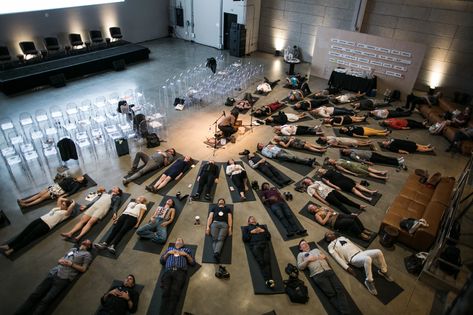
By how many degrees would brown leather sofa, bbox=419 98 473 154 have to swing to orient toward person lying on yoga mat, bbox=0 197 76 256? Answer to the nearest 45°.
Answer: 0° — it already faces them

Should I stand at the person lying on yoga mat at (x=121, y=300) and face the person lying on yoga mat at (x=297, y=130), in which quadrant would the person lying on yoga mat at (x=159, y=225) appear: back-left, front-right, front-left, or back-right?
front-left

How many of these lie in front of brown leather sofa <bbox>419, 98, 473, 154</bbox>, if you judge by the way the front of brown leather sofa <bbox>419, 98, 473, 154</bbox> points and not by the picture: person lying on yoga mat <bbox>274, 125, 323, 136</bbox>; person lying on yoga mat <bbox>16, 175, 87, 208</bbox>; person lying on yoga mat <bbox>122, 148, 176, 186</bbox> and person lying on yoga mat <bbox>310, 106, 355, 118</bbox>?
4

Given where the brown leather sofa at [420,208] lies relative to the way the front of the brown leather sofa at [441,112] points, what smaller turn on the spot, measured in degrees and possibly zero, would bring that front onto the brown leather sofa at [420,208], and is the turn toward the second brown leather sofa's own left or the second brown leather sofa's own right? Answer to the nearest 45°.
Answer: approximately 45° to the second brown leather sofa's own left

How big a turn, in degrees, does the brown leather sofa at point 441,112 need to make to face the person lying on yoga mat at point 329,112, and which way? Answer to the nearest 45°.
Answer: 0° — it already faces them

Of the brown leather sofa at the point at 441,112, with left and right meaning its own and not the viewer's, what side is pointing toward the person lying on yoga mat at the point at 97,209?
front

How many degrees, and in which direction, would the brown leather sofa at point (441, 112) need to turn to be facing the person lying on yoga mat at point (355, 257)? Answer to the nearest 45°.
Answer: approximately 45° to its left

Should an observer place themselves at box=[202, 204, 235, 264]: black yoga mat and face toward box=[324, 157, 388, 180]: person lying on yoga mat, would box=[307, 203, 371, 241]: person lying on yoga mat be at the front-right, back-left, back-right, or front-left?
front-right

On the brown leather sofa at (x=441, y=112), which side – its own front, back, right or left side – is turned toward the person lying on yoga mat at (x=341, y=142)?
front

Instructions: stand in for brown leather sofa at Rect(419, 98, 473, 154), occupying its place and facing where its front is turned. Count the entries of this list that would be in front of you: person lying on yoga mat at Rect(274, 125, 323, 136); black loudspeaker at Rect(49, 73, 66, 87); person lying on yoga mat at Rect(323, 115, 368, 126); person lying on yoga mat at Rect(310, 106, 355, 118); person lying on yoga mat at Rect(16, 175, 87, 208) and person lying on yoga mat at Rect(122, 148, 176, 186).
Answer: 6

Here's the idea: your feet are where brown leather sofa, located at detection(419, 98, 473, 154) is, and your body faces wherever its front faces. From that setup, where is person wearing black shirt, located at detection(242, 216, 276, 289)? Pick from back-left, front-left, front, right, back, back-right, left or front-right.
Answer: front-left

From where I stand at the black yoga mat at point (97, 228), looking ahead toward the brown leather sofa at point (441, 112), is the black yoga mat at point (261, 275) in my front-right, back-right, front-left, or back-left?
front-right

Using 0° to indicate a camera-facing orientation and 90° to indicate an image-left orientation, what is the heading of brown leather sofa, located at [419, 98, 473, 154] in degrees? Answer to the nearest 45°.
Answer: approximately 45°

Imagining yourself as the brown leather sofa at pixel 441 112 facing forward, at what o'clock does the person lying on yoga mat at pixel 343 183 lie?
The person lying on yoga mat is roughly at 11 o'clock from the brown leather sofa.

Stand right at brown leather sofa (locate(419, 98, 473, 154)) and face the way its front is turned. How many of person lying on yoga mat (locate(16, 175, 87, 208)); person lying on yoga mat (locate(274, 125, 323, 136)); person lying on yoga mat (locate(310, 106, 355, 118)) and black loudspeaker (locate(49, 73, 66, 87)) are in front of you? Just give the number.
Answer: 4

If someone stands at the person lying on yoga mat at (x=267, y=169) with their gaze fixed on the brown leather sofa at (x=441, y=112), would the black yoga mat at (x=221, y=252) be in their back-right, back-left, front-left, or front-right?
back-right

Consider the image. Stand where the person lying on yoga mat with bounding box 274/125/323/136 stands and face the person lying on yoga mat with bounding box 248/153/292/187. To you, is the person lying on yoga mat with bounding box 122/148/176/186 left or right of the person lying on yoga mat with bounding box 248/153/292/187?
right

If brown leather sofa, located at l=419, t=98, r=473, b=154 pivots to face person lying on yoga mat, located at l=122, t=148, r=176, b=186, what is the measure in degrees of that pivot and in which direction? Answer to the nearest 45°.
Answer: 0° — it already faces them

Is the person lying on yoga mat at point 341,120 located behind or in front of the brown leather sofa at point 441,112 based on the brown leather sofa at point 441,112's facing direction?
in front

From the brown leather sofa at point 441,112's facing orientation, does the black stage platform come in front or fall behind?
in front

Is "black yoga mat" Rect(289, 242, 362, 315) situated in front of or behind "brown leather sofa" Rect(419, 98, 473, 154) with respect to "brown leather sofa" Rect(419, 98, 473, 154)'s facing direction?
in front
